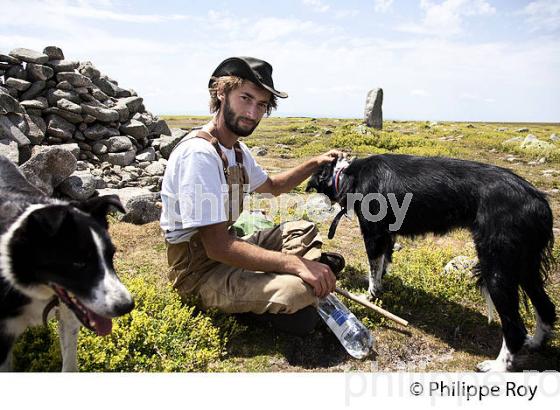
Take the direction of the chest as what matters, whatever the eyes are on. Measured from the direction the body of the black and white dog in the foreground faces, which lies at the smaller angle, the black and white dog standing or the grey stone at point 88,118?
the black and white dog standing

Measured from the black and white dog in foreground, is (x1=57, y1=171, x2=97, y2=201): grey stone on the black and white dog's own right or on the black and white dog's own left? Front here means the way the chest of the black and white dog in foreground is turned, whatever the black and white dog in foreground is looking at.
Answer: on the black and white dog's own left

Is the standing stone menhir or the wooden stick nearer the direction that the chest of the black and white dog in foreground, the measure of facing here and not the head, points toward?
the wooden stick

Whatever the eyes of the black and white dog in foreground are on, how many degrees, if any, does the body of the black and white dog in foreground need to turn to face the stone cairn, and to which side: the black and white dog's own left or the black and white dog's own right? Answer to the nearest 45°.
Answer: approximately 135° to the black and white dog's own left

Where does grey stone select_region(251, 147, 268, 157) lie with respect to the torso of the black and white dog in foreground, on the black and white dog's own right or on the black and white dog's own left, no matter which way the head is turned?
on the black and white dog's own left

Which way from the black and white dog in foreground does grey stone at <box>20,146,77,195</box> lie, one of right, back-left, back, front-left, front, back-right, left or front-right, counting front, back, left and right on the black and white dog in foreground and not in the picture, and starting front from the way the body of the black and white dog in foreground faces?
back-left

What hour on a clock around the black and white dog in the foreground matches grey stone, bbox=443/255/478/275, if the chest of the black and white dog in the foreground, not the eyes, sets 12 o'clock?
The grey stone is roughly at 10 o'clock from the black and white dog in the foreground.

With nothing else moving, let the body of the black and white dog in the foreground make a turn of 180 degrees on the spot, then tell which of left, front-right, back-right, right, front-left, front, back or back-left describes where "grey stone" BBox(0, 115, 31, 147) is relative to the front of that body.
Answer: front-right

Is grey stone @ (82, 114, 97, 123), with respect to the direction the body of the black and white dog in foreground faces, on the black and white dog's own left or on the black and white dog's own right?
on the black and white dog's own left

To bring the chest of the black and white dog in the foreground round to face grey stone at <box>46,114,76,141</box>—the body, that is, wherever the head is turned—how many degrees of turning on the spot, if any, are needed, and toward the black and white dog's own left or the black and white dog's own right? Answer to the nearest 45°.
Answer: approximately 135° to the black and white dog's own left

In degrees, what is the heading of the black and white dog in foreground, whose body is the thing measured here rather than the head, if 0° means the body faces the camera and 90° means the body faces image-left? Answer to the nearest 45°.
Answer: approximately 315°
